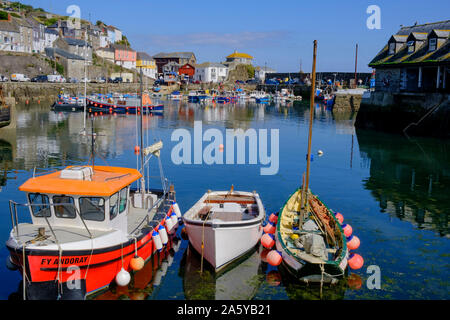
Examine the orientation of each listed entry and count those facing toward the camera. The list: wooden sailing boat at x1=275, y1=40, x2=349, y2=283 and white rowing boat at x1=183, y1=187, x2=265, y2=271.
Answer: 1

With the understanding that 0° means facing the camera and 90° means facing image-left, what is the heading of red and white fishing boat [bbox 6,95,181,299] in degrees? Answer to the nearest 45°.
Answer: approximately 45°

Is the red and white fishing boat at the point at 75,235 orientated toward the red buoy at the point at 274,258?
no

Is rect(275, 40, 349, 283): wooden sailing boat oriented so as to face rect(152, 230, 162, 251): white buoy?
no

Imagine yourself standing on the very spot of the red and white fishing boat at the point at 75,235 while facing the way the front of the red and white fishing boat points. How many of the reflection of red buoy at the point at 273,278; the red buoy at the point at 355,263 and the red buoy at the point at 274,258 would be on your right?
0

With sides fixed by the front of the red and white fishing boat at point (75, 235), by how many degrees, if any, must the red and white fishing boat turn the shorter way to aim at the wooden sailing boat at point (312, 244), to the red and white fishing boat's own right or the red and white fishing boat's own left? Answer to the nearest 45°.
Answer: approximately 135° to the red and white fishing boat's own left

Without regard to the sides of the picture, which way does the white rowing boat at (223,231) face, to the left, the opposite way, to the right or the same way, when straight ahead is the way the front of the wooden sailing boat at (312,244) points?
the opposite way

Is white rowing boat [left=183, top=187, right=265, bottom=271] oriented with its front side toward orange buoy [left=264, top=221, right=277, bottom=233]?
no
